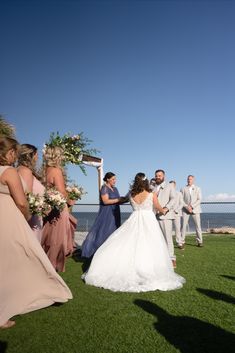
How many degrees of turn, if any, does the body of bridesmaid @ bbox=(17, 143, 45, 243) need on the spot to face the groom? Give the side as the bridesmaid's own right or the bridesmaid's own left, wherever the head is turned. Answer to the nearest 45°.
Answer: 0° — they already face them

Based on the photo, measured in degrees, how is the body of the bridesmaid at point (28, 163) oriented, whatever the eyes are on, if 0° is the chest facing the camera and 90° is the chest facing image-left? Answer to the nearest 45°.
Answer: approximately 225°

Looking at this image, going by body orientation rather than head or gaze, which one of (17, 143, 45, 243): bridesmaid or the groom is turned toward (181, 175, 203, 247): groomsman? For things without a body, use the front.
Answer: the bridesmaid

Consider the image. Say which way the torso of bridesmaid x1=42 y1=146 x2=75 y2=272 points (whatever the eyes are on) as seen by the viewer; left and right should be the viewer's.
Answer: facing away from the viewer and to the right of the viewer

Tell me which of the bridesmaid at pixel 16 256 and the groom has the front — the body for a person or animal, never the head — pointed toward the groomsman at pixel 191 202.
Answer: the bridesmaid

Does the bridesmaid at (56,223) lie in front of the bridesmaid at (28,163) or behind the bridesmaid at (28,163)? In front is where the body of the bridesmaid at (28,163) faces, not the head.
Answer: in front

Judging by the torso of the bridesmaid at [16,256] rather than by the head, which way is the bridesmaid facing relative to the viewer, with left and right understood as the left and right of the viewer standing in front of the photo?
facing away from the viewer and to the right of the viewer

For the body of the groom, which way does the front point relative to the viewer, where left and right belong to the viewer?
facing the viewer and to the left of the viewer

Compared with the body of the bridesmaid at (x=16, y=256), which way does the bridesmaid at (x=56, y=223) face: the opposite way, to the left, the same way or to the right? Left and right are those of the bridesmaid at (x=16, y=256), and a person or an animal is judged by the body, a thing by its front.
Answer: the same way

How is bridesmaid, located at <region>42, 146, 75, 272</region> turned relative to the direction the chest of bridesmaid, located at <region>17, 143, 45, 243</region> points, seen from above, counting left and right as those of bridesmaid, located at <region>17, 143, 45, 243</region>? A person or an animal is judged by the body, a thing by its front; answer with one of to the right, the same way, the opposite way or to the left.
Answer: the same way

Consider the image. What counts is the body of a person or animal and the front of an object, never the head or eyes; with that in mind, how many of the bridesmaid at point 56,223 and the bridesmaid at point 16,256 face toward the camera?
0

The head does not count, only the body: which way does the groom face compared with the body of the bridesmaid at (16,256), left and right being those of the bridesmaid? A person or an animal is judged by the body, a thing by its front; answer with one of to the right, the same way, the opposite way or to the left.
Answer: the opposite way

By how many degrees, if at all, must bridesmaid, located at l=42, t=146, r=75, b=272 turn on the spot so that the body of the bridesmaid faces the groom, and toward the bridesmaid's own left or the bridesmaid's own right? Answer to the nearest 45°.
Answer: approximately 45° to the bridesmaid's own right

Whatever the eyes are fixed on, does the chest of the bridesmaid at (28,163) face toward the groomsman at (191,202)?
yes

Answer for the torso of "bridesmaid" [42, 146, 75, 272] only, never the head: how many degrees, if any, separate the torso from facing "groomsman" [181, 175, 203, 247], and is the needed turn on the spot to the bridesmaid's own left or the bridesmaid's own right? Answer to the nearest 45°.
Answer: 0° — they already face them

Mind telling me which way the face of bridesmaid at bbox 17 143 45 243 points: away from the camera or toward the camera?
away from the camera
